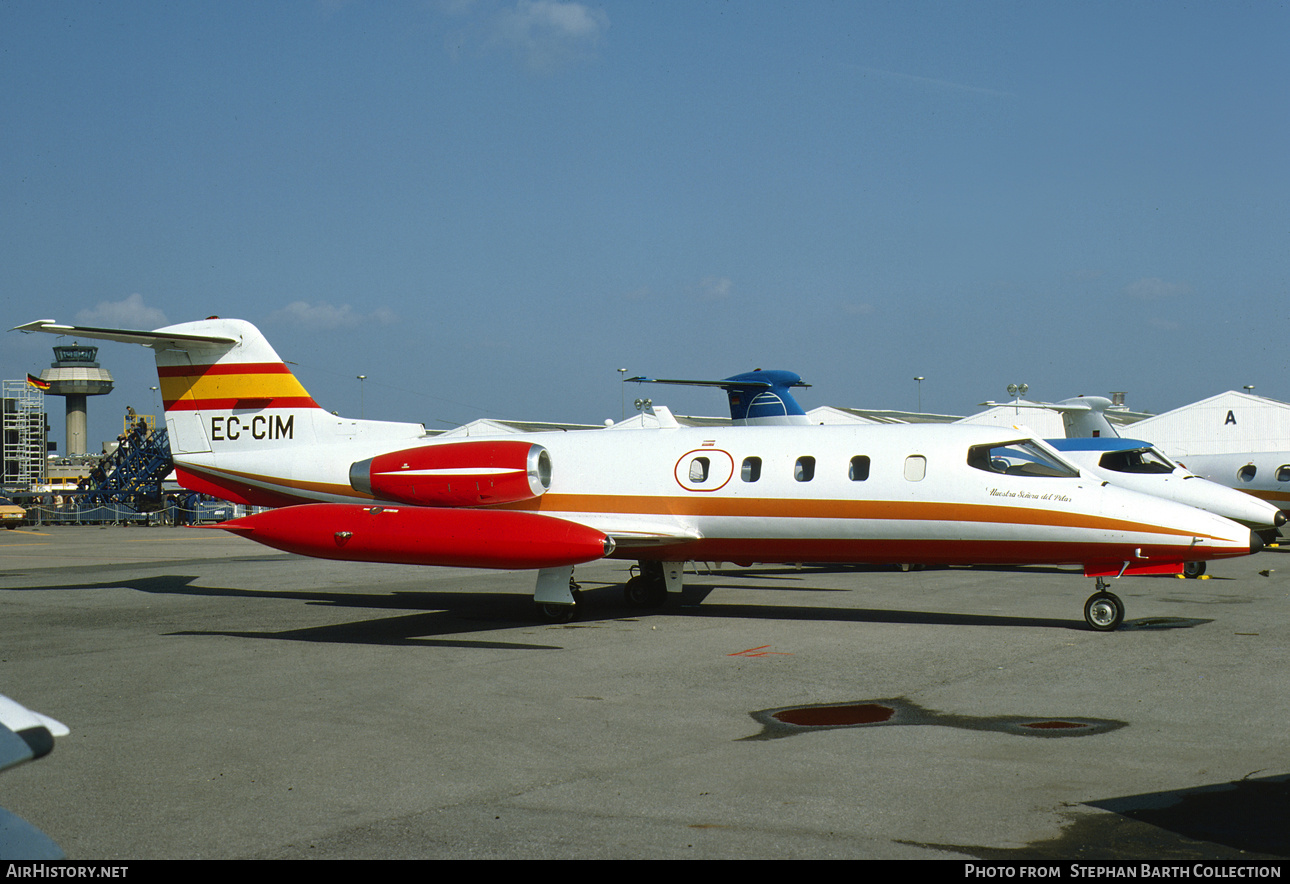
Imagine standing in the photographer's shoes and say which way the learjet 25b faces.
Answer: facing the viewer and to the right of the viewer
